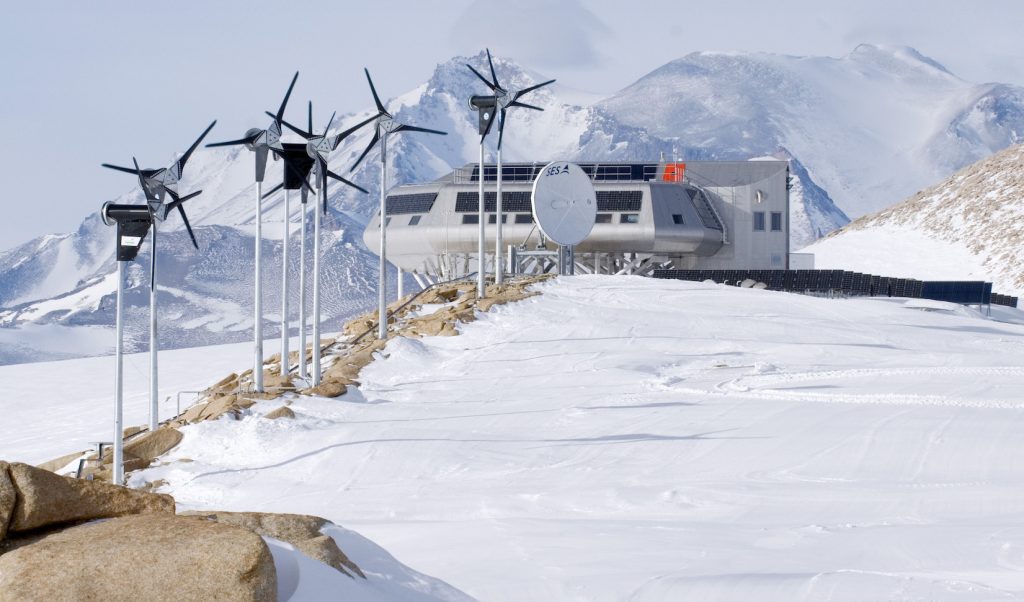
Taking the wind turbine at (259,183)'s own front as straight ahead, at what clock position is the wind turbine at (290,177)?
the wind turbine at (290,177) is roughly at 8 o'clock from the wind turbine at (259,183).

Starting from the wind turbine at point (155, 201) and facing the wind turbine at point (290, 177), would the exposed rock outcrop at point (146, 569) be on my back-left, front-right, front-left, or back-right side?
back-right

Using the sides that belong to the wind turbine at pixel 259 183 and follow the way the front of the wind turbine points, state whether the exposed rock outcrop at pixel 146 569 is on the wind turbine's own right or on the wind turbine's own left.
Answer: on the wind turbine's own right

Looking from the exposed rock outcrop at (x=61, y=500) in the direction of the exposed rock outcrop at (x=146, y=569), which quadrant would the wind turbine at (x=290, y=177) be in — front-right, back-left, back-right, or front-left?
back-left

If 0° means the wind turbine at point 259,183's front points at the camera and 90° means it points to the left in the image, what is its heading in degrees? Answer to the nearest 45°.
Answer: approximately 315°

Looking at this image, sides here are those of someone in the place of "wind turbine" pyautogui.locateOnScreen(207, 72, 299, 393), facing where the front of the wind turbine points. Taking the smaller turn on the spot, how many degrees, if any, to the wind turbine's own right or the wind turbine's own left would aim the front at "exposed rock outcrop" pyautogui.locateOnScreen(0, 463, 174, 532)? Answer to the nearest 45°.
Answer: approximately 45° to the wind turbine's own right

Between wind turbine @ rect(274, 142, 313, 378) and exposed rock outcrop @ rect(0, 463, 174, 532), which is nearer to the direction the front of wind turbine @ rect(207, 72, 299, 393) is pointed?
the exposed rock outcrop

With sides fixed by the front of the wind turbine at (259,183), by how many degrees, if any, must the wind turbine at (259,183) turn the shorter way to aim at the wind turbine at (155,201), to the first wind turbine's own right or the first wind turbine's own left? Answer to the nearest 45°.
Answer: approximately 90° to the first wind turbine's own right
